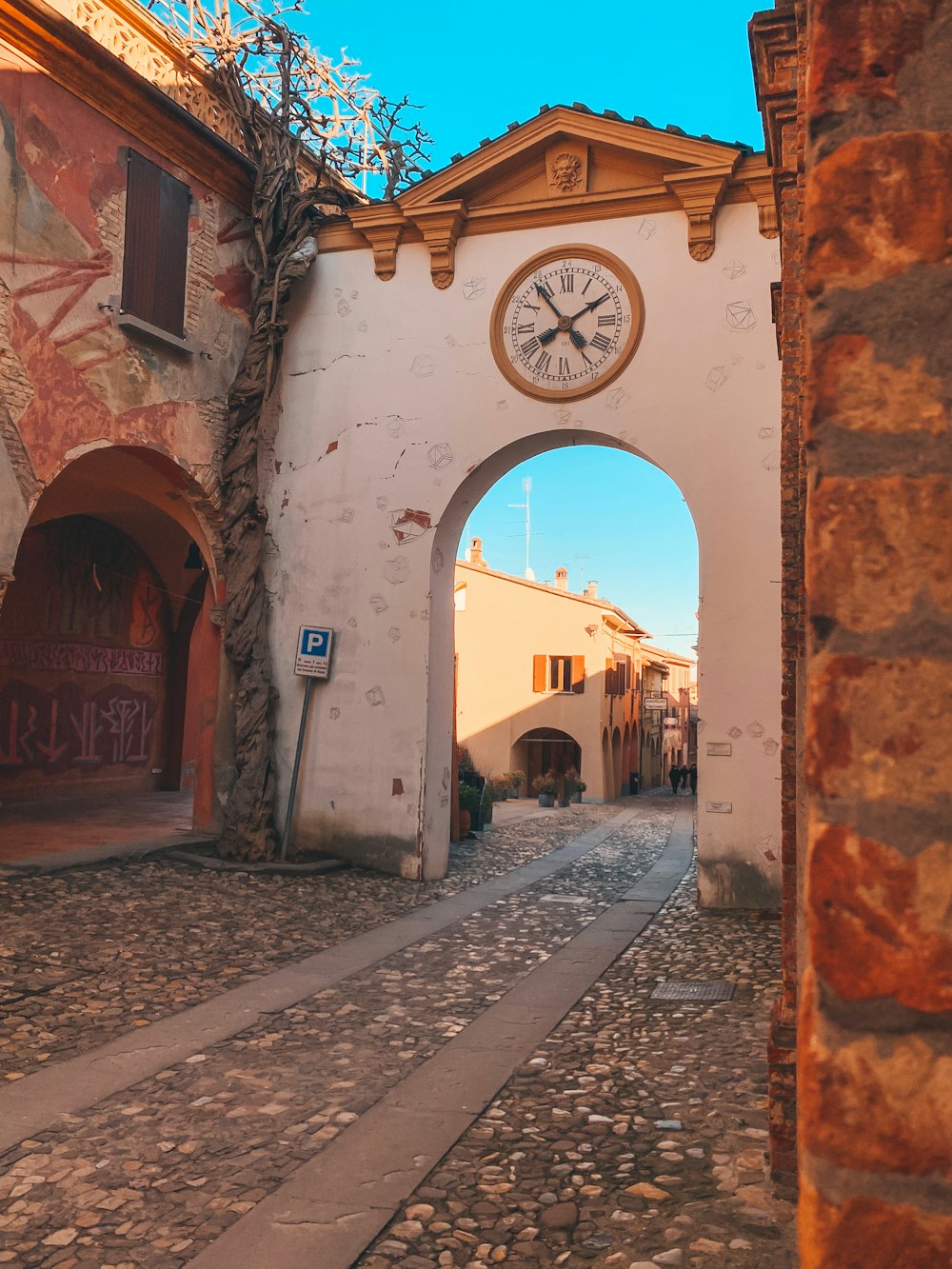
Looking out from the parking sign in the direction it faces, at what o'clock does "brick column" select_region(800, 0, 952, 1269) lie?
The brick column is roughly at 12 o'clock from the parking sign.

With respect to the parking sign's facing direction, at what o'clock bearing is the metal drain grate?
The metal drain grate is roughly at 11 o'clock from the parking sign.

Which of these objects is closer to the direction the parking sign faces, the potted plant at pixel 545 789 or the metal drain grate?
the metal drain grate

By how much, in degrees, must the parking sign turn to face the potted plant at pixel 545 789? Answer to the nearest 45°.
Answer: approximately 180°

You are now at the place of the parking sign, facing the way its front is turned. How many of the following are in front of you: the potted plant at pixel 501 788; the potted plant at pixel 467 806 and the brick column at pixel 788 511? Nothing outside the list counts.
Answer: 1

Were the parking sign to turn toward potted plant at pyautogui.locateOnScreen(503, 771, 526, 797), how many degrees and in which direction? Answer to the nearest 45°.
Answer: approximately 180°

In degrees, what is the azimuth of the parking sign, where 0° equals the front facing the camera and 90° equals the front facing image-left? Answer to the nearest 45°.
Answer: approximately 0°

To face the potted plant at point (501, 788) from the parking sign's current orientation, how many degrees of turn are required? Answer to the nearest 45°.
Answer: approximately 180°

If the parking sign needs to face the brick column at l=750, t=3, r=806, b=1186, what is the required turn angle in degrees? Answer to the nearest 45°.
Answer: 0° — it already faces it

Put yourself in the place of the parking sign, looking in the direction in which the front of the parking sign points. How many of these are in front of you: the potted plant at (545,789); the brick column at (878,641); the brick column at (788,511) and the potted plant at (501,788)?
2

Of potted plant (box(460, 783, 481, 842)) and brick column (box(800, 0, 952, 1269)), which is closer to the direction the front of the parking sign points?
the brick column
